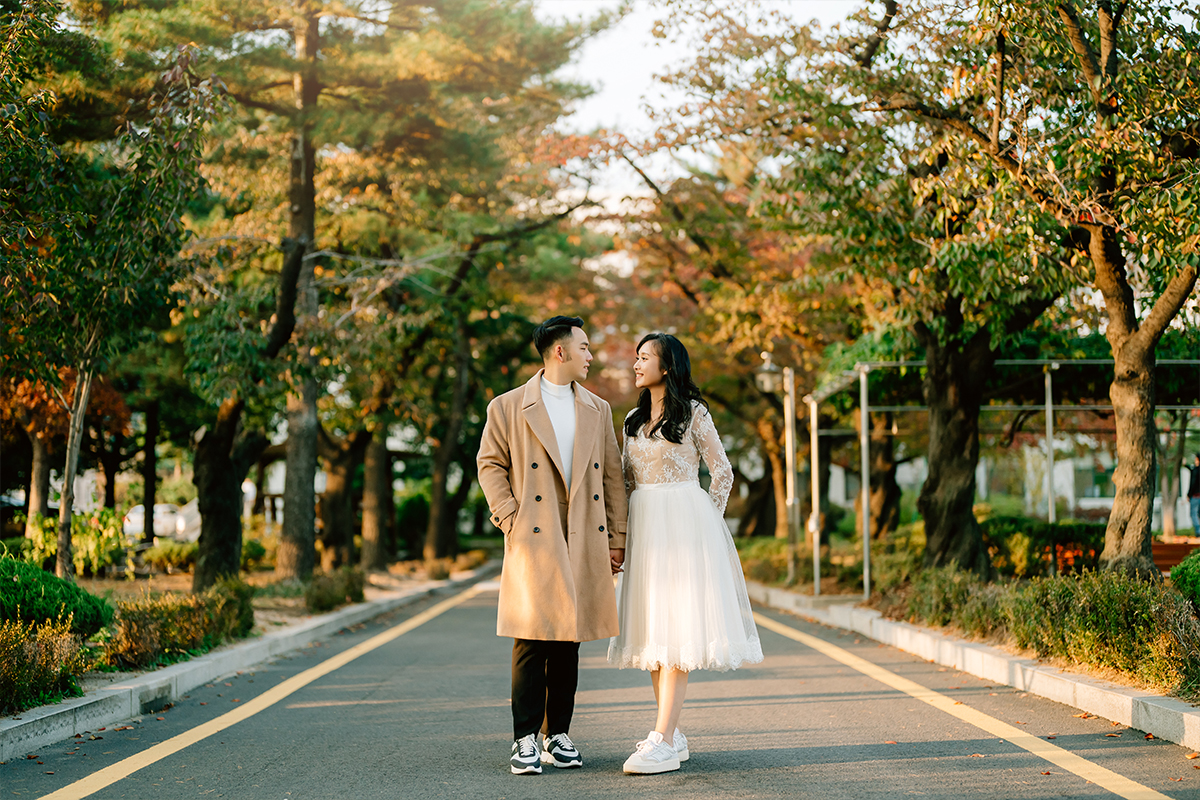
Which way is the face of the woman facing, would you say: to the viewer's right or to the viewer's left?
to the viewer's left

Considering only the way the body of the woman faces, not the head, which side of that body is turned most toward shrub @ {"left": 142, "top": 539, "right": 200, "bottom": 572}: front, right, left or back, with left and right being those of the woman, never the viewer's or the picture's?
right

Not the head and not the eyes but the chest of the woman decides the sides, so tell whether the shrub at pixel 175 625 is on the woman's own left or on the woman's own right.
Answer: on the woman's own right

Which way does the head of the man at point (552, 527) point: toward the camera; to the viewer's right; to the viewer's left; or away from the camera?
to the viewer's right

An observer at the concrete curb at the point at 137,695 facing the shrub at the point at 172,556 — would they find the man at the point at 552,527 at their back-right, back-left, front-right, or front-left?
back-right

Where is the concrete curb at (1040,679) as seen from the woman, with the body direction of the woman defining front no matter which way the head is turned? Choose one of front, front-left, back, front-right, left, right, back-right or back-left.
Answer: back

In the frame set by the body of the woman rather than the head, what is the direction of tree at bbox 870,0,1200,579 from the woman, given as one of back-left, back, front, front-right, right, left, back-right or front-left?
back

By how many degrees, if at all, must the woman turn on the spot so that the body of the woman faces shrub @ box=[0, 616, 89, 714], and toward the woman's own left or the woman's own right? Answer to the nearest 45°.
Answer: approximately 45° to the woman's own right

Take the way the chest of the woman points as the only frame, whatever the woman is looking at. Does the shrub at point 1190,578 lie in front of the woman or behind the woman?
behind

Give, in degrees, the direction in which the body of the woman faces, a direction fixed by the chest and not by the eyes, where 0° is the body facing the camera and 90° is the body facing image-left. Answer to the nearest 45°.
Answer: approximately 45°
